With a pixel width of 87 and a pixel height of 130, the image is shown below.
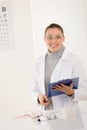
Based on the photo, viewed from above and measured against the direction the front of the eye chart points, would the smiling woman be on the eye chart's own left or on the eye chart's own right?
on the eye chart's own left

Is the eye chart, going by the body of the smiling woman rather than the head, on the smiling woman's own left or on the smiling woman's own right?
on the smiling woman's own right

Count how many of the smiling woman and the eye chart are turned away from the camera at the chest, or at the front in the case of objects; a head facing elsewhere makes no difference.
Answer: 0

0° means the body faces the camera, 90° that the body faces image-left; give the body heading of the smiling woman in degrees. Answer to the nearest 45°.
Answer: approximately 45°
